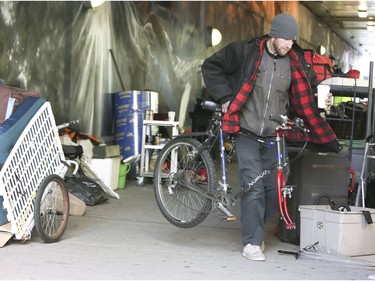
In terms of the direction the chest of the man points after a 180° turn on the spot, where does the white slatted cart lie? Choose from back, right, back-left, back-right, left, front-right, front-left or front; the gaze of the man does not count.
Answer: front-left

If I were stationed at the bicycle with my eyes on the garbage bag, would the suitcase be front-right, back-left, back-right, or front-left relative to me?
back-right

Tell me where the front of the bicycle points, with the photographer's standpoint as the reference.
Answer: facing the viewer and to the right of the viewer

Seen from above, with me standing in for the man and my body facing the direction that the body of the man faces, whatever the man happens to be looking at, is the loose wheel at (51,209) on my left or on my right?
on my right

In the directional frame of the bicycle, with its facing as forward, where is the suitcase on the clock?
The suitcase is roughly at 10 o'clock from the bicycle.

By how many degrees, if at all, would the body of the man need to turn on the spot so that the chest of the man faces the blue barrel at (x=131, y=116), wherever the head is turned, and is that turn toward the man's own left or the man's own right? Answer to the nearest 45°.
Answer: approximately 180°

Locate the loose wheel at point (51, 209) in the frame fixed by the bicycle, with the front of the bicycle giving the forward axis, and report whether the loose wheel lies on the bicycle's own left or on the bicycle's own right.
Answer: on the bicycle's own right

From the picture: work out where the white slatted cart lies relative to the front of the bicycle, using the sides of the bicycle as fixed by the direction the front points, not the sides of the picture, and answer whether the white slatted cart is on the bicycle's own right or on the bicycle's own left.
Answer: on the bicycle's own right

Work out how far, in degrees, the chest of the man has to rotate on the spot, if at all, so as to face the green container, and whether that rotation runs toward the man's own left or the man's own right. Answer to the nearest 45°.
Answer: approximately 180°
